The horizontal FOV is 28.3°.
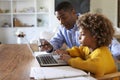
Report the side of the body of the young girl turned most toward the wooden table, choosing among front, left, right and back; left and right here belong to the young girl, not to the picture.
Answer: front

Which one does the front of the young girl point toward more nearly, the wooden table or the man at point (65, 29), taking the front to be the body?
the wooden table

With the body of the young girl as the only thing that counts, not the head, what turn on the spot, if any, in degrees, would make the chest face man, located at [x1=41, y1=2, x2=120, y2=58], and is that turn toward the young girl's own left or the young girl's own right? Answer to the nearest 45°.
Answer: approximately 90° to the young girl's own right

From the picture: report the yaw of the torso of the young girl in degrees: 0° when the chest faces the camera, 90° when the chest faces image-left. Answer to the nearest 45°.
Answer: approximately 90°

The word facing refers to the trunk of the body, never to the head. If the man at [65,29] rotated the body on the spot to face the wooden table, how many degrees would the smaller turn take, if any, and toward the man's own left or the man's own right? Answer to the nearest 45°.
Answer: approximately 45° to the man's own left

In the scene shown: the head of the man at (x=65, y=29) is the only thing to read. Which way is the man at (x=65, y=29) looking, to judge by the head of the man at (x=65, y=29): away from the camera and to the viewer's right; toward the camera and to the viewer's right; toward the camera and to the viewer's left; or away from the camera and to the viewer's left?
toward the camera and to the viewer's left

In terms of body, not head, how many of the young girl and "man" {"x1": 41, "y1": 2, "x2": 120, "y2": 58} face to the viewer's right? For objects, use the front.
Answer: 0

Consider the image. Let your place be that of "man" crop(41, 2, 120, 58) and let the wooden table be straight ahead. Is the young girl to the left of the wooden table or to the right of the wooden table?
left

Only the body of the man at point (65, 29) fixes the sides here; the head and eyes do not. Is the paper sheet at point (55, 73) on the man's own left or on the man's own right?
on the man's own left

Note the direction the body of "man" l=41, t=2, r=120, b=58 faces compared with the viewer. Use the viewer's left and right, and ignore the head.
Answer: facing the viewer and to the left of the viewer
